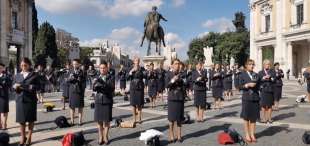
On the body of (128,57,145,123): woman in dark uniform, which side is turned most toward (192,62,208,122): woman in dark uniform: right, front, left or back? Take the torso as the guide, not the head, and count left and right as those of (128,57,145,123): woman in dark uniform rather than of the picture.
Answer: left

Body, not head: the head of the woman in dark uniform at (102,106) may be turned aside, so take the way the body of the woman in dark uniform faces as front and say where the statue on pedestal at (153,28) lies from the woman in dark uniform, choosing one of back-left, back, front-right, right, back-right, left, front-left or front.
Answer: back

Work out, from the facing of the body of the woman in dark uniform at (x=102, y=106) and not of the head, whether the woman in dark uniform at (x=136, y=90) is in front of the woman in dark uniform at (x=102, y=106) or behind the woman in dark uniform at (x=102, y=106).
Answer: behind

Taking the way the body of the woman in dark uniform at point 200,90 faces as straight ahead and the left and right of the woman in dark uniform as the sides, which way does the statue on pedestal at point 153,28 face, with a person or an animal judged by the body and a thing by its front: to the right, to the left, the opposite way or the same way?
the opposite way

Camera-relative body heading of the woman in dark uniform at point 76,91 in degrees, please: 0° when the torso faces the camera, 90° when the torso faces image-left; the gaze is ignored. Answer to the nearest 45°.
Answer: approximately 0°

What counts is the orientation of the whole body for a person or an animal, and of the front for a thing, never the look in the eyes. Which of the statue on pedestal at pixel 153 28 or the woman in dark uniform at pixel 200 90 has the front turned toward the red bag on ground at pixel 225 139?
the woman in dark uniform

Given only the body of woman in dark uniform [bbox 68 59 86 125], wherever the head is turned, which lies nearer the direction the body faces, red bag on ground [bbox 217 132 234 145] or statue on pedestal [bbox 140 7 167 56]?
the red bag on ground

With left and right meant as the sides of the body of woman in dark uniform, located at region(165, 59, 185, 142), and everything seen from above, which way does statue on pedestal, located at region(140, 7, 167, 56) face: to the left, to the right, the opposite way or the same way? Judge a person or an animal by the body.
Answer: the opposite way

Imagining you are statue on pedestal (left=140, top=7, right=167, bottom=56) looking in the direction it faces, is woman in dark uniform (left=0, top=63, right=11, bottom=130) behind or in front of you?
behind

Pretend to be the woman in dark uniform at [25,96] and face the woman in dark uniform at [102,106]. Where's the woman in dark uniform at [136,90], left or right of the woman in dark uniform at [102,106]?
left
